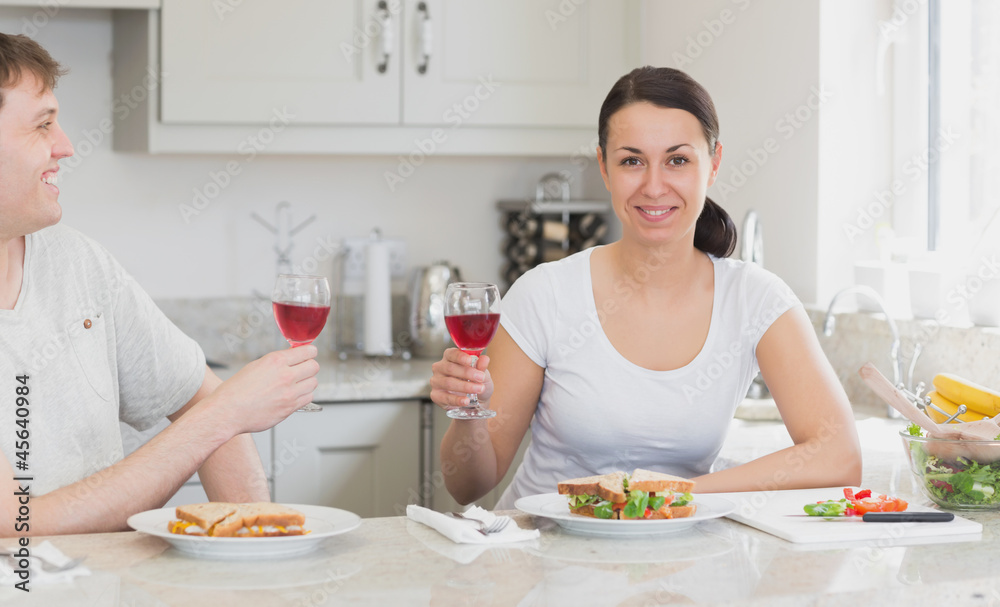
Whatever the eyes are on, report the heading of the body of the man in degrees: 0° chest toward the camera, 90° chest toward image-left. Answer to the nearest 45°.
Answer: approximately 315°

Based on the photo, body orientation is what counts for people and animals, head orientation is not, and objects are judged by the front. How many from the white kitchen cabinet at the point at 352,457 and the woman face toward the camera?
2

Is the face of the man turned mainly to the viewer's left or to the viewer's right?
to the viewer's right

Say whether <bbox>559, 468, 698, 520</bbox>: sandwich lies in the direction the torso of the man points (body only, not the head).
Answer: yes

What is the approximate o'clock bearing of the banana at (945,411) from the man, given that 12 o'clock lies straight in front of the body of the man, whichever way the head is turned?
The banana is roughly at 11 o'clock from the man.

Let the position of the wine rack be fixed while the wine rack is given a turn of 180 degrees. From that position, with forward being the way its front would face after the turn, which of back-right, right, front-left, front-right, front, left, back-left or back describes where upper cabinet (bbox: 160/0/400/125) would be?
back-left

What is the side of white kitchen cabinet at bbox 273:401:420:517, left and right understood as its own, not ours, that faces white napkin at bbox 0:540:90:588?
front

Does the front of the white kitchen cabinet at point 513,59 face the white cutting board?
yes

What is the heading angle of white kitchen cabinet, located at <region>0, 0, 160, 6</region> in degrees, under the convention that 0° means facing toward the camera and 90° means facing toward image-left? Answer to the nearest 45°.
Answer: approximately 0°

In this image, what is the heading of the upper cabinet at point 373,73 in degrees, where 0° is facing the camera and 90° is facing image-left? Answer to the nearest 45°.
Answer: approximately 0°
